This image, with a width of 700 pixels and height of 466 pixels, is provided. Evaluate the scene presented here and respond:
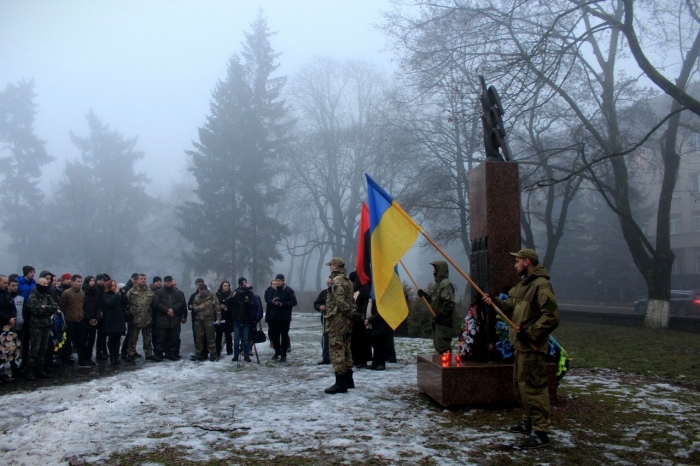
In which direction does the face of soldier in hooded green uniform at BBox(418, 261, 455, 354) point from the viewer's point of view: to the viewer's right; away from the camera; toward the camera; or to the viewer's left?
to the viewer's left

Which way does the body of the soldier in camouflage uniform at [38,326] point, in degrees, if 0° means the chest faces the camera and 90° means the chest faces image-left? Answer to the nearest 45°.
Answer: approximately 315°

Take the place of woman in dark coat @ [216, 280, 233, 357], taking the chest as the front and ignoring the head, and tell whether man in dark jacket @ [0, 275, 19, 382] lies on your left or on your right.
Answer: on your right

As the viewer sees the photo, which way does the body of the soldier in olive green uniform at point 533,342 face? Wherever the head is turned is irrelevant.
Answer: to the viewer's left

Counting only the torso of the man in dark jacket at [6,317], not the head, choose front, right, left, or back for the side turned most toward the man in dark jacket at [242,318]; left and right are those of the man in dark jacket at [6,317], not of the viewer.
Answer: front

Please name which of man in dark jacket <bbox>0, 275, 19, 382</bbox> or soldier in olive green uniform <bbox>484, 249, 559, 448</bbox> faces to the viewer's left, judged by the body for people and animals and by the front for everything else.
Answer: the soldier in olive green uniform

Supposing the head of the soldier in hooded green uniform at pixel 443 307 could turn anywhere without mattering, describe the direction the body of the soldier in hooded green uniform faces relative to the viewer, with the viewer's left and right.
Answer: facing to the left of the viewer

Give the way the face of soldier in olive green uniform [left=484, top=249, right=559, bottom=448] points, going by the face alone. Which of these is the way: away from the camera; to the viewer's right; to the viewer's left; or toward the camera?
to the viewer's left

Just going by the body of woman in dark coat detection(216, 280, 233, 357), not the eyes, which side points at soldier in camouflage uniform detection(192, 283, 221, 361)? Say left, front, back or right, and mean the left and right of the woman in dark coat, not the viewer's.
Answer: right

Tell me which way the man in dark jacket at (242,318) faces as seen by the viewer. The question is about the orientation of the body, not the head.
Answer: toward the camera

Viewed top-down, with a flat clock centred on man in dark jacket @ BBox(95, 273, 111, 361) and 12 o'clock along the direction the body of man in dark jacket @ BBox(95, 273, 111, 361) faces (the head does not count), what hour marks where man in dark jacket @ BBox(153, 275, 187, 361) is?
man in dark jacket @ BBox(153, 275, 187, 361) is roughly at 11 o'clock from man in dark jacket @ BBox(95, 273, 111, 361).

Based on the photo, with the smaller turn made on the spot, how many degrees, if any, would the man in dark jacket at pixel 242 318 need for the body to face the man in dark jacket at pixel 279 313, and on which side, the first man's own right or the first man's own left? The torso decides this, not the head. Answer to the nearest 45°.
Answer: approximately 90° to the first man's own left
